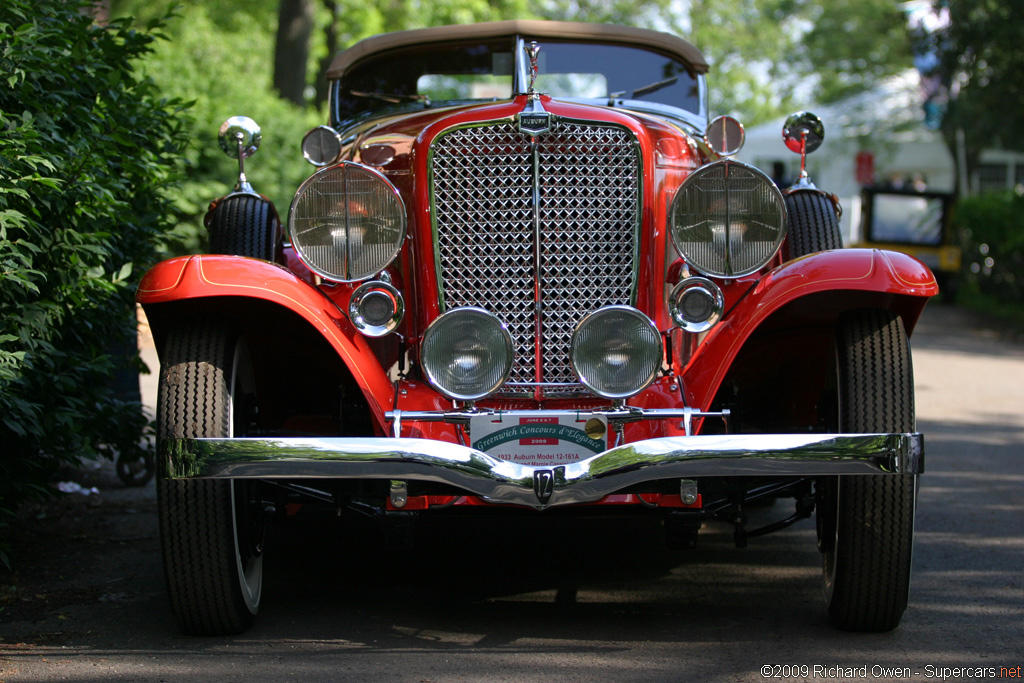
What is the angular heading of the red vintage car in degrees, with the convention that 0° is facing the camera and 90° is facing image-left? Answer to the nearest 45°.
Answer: approximately 0°

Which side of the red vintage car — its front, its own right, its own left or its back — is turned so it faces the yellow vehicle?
back

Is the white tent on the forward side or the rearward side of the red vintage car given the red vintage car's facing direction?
on the rearward side
